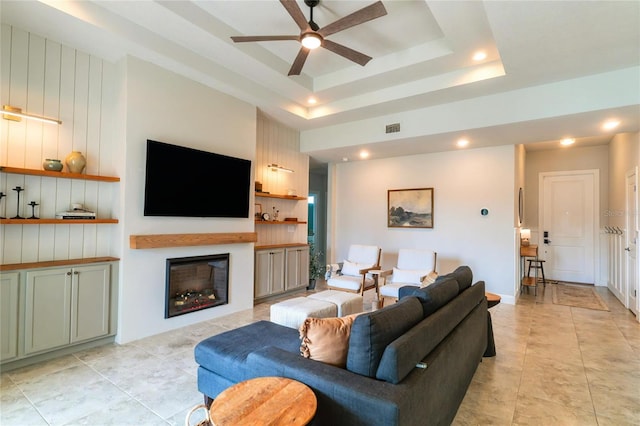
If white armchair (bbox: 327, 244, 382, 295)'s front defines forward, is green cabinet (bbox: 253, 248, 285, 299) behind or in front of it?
in front

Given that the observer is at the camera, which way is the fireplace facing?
facing the viewer and to the right of the viewer

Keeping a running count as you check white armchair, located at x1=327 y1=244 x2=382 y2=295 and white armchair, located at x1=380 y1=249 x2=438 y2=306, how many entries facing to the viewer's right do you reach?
0

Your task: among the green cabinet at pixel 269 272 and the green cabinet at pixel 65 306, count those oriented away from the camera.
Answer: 0

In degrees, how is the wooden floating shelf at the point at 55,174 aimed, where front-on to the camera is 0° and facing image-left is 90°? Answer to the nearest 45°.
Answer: approximately 315°

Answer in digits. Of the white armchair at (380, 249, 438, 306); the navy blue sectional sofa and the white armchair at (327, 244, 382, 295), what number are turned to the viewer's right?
0

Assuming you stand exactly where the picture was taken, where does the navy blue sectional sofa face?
facing away from the viewer and to the left of the viewer

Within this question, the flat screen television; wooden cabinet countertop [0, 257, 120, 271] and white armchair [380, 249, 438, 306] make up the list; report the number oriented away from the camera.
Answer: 0

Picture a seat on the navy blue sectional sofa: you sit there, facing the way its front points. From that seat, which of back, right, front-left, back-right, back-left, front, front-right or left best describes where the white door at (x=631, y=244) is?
right

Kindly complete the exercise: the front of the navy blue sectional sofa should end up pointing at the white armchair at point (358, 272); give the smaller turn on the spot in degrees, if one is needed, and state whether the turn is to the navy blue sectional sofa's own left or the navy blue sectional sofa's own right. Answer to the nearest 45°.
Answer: approximately 45° to the navy blue sectional sofa's own right

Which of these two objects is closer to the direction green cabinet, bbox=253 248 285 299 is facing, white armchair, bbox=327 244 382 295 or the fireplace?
the white armchair

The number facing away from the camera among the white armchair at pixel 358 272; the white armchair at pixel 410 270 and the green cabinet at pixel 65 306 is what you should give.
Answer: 0

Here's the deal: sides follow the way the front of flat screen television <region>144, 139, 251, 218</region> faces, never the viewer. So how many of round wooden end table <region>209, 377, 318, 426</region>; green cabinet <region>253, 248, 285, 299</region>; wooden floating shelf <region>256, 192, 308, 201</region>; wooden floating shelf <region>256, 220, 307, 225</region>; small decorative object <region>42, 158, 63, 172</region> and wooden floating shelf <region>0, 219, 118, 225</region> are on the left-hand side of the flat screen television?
3

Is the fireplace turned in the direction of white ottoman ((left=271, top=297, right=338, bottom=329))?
yes

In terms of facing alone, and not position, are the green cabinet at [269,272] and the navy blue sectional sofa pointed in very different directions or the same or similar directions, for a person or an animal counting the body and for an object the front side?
very different directions

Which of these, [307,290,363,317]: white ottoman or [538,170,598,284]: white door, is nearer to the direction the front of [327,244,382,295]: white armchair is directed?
the white ottoman
